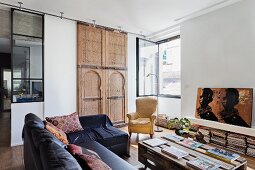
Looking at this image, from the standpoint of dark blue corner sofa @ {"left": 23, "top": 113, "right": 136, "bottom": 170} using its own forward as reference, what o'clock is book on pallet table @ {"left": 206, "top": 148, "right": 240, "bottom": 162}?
The book on pallet table is roughly at 2 o'clock from the dark blue corner sofa.

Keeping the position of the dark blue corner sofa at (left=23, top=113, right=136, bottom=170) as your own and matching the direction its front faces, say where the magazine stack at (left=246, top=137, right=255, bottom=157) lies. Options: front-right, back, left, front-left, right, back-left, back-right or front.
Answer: front-right

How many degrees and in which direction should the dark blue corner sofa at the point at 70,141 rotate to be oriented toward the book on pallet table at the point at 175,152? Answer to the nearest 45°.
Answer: approximately 45° to its right

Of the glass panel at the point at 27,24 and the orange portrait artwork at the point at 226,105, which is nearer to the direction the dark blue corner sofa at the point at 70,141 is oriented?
the orange portrait artwork

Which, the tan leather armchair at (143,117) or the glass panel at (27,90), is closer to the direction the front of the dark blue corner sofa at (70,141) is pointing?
the tan leather armchair

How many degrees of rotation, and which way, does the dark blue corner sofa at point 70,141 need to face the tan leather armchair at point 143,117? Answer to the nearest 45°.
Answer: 0° — it already faces it

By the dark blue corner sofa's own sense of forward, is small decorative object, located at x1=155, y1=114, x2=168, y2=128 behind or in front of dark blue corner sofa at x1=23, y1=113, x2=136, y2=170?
in front

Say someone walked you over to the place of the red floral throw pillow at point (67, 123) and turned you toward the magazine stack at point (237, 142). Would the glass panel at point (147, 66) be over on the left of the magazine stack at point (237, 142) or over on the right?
left

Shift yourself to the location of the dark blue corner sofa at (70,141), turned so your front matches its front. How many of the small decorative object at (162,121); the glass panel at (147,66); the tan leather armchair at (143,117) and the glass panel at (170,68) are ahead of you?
4

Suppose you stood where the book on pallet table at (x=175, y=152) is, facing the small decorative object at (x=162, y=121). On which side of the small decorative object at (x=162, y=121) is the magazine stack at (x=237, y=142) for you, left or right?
right

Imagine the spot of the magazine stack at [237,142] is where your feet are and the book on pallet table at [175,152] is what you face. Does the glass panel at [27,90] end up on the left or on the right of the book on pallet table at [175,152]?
right

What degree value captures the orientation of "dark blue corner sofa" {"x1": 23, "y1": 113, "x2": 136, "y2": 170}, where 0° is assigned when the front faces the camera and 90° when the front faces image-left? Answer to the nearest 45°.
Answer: approximately 225°
